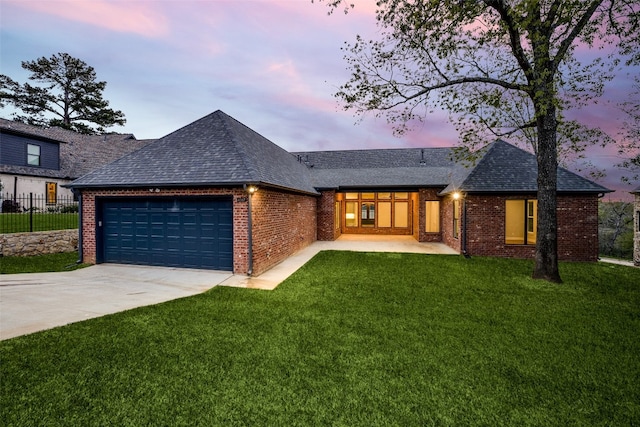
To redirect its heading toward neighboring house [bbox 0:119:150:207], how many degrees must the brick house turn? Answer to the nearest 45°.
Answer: approximately 135° to its right

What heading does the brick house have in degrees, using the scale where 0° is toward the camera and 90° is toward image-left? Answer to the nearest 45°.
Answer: approximately 0°

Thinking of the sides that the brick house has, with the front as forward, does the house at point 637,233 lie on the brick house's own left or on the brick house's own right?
on the brick house's own left

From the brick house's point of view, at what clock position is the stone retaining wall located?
The stone retaining wall is roughly at 3 o'clock from the brick house.

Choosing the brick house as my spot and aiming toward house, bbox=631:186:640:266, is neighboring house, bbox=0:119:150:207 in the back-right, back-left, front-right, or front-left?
back-left

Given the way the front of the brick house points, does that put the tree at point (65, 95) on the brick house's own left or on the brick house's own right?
on the brick house's own right
